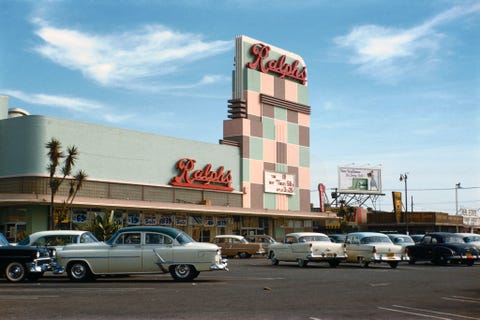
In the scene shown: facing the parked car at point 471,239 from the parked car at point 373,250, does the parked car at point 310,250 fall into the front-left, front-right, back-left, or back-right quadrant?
back-left

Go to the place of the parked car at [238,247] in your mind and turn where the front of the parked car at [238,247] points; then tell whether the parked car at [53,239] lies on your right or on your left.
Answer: on your right
